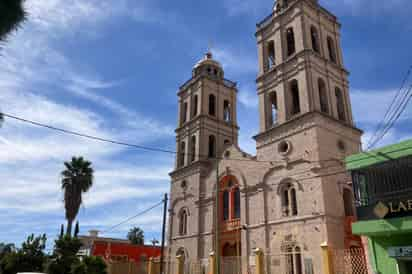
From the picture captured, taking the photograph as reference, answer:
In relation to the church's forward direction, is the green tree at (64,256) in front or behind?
in front

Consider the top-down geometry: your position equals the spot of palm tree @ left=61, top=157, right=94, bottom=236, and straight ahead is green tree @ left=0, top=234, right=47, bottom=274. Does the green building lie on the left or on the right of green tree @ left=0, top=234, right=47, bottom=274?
left

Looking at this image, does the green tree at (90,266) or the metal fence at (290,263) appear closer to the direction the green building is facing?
the green tree

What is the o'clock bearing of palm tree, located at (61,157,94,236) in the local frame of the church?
The palm tree is roughly at 2 o'clock from the church.

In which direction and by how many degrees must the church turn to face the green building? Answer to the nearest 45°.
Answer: approximately 45° to its left

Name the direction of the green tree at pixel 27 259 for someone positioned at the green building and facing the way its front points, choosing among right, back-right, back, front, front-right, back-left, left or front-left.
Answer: front-right

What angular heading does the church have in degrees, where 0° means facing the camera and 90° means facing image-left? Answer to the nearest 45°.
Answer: approximately 45°

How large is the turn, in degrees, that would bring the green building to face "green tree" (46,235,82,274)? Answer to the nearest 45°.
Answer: approximately 45° to its right

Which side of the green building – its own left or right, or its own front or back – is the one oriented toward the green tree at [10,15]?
front

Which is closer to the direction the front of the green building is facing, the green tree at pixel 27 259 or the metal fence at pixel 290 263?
the green tree

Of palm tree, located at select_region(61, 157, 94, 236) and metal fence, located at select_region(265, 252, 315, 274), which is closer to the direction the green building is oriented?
the palm tree

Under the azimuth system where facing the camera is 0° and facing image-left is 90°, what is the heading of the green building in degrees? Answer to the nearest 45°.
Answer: approximately 45°

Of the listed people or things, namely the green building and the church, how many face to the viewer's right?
0
